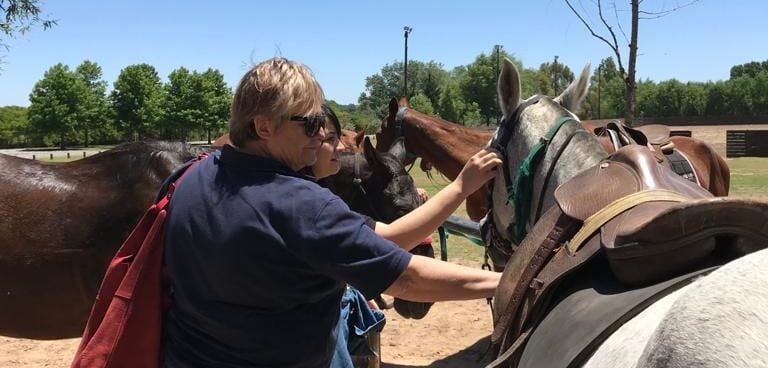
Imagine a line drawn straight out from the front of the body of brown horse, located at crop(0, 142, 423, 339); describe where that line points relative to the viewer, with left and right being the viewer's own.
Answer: facing to the right of the viewer

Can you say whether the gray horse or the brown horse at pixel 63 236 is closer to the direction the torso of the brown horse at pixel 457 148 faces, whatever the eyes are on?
the brown horse

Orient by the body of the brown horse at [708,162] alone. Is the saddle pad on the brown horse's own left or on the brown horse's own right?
on the brown horse's own left

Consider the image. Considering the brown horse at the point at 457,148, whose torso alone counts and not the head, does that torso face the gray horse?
no

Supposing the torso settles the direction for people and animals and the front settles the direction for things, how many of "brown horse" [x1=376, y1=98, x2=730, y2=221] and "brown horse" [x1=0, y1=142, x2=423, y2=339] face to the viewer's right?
1

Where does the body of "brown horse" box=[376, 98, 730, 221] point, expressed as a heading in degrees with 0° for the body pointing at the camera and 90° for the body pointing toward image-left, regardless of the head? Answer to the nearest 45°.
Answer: approximately 90°

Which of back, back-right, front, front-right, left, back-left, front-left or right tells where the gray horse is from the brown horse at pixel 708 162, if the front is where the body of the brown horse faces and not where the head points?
left

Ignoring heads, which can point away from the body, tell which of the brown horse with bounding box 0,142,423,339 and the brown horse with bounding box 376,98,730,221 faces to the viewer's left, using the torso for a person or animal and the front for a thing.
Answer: the brown horse with bounding box 376,98,730,221

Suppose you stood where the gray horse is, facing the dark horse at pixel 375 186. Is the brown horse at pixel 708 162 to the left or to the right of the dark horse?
right

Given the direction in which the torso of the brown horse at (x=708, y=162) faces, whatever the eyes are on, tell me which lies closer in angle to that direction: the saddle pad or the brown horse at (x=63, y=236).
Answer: the brown horse

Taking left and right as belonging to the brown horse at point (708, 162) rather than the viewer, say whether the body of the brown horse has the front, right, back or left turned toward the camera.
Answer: left

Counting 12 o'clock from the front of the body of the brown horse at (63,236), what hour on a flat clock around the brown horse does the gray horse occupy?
The gray horse is roughly at 2 o'clock from the brown horse.

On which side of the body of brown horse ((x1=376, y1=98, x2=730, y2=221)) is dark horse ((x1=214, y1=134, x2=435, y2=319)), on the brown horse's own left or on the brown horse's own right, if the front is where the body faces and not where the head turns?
on the brown horse's own left
